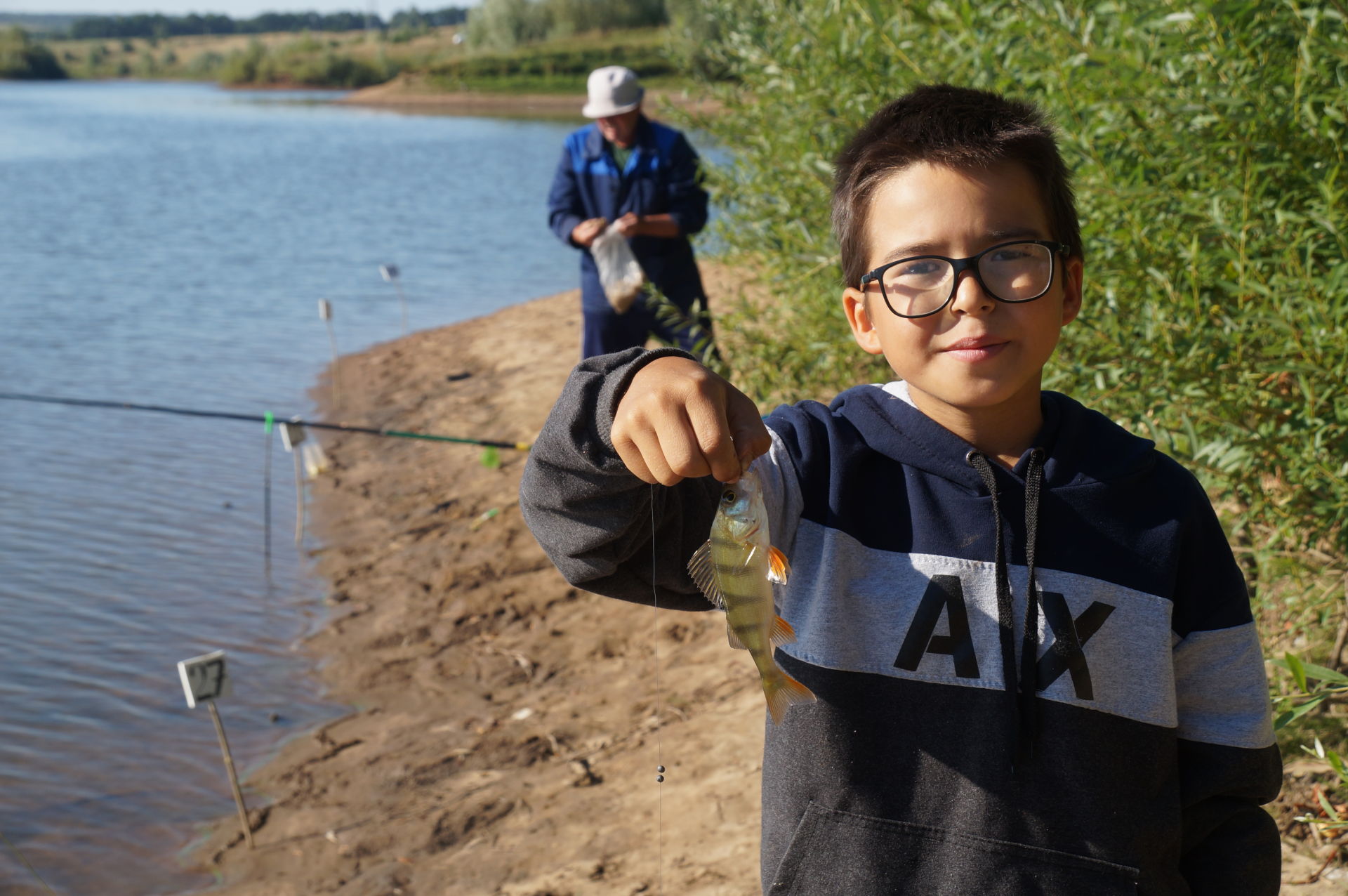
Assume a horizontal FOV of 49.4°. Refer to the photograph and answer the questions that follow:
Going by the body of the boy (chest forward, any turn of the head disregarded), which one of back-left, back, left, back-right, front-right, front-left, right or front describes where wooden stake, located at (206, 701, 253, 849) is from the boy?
back-right

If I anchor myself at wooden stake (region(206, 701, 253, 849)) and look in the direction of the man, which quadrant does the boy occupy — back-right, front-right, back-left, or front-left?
back-right

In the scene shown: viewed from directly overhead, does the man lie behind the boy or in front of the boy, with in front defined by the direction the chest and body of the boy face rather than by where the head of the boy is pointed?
behind

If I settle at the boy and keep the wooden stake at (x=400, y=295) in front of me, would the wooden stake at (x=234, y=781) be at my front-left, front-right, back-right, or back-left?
front-left

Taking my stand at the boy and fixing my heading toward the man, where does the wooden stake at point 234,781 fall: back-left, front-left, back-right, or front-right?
front-left

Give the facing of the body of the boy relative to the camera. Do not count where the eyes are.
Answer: toward the camera

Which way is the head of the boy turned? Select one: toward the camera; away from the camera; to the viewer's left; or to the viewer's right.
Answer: toward the camera
